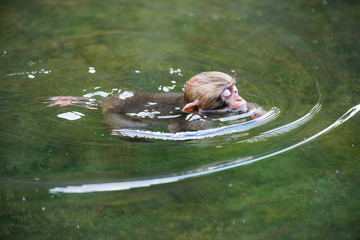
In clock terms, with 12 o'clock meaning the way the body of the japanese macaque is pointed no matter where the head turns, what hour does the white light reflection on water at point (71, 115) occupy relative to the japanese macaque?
The white light reflection on water is roughly at 6 o'clock from the japanese macaque.

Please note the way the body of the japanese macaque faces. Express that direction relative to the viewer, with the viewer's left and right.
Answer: facing to the right of the viewer
